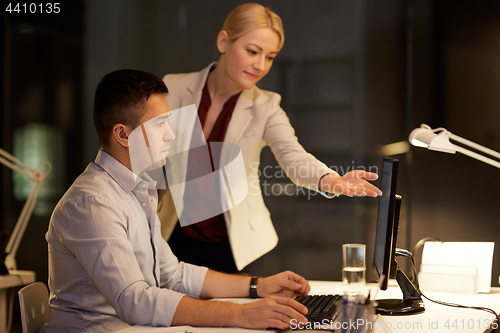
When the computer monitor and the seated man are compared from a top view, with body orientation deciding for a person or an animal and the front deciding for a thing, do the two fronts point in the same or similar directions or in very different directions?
very different directions

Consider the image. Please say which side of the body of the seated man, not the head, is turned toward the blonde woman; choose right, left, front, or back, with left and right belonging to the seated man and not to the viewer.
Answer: left

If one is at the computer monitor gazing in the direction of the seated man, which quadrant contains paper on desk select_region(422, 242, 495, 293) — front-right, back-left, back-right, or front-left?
back-right

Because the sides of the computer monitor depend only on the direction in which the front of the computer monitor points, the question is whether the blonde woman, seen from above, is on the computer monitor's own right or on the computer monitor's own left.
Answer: on the computer monitor's own right

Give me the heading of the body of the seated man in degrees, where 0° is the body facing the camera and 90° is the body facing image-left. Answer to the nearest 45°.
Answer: approximately 270°

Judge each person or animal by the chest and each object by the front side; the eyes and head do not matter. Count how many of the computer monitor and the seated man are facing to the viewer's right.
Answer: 1

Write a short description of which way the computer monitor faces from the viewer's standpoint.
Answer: facing to the left of the viewer
